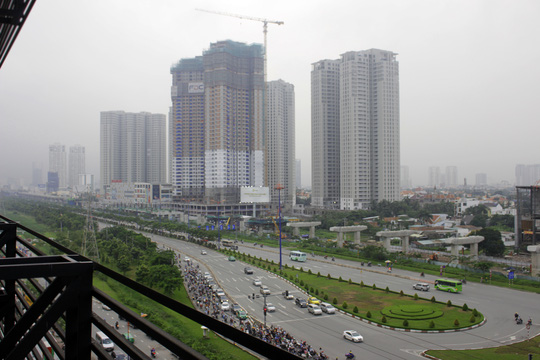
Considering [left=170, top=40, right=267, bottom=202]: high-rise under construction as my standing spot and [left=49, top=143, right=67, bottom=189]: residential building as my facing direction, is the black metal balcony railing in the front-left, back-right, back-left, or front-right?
back-left

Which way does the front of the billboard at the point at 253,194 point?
toward the camera

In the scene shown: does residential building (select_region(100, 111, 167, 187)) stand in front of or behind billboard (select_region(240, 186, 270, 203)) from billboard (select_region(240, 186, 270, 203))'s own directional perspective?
behind
